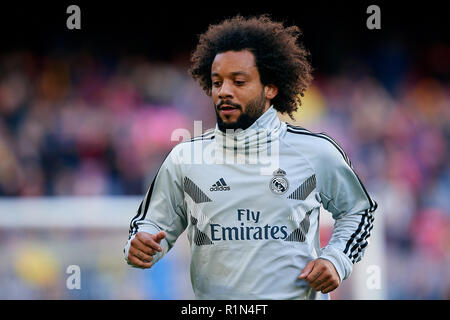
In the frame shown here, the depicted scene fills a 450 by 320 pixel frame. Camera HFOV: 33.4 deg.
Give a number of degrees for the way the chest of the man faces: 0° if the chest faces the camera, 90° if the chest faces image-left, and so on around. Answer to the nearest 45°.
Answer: approximately 0°
